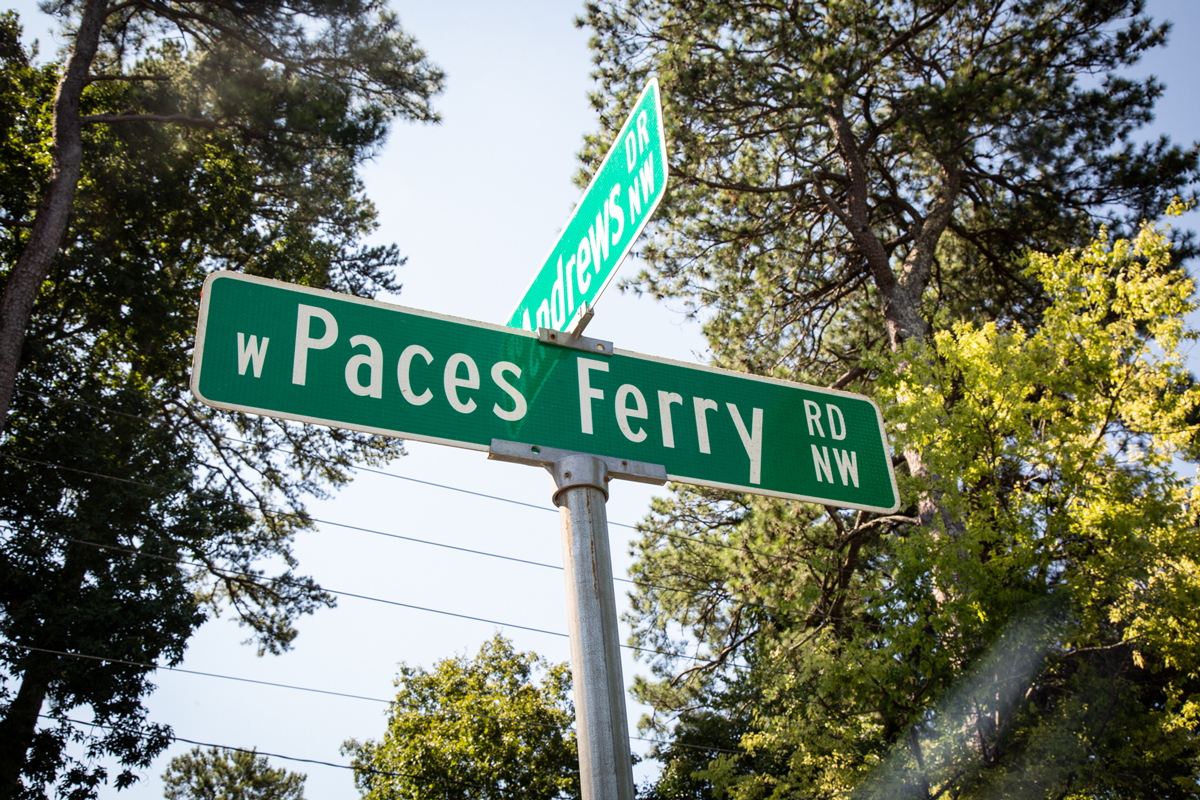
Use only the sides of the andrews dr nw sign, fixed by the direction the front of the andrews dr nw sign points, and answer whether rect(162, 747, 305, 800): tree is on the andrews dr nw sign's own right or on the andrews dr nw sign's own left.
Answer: on the andrews dr nw sign's own right

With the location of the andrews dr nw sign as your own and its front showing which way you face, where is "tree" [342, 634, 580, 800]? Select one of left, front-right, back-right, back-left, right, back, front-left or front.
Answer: right

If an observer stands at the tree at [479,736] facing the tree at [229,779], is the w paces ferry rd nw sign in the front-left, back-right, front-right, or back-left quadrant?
back-left

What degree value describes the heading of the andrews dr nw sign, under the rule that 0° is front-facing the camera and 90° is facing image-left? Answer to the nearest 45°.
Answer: approximately 90°
